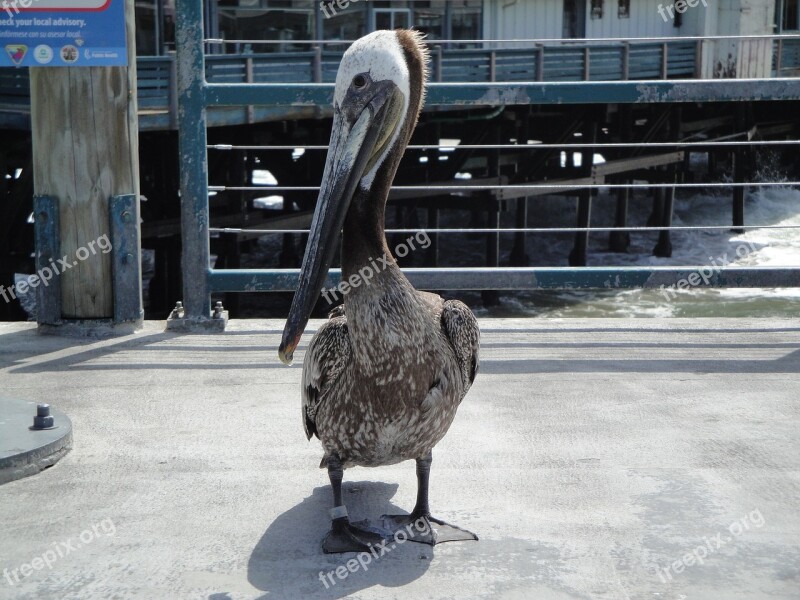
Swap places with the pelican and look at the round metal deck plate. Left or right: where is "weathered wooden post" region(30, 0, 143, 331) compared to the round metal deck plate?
right

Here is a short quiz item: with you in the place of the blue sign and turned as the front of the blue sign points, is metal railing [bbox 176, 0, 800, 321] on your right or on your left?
on your left

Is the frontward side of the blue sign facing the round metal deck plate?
yes

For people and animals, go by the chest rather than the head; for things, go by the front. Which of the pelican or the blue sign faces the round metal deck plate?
the blue sign

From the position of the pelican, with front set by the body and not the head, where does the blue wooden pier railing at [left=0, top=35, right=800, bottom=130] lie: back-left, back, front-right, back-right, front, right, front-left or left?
back

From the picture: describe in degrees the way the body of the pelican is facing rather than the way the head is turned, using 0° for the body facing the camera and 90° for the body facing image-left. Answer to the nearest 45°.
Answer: approximately 0°

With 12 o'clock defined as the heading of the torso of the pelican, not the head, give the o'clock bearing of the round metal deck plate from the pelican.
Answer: The round metal deck plate is roughly at 4 o'clock from the pelican.

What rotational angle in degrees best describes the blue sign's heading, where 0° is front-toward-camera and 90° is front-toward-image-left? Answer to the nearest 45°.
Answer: approximately 0°

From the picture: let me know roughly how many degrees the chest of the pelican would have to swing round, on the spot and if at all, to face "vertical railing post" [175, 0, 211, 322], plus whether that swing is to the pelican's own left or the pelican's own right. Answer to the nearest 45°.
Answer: approximately 180°

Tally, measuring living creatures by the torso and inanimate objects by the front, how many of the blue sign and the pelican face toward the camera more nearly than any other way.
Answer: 2

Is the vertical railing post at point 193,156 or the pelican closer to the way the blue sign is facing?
the pelican

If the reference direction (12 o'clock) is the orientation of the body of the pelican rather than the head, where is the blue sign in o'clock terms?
The blue sign is roughly at 5 o'clock from the pelican.
